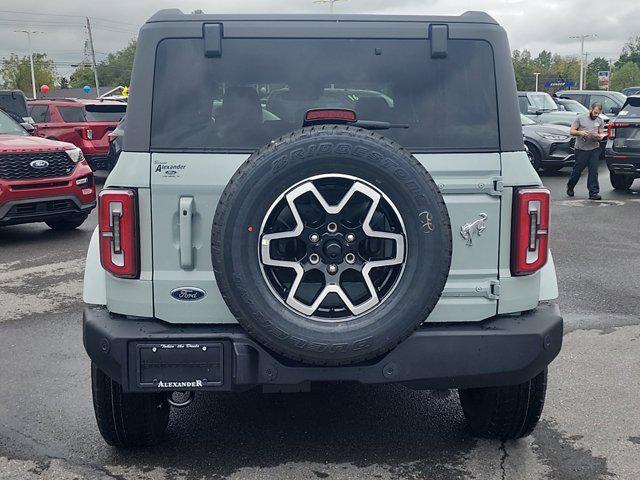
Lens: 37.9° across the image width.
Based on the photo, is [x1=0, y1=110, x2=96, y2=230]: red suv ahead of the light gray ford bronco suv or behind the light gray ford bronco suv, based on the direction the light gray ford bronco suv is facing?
ahead

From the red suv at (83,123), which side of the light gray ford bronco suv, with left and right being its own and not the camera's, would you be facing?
front

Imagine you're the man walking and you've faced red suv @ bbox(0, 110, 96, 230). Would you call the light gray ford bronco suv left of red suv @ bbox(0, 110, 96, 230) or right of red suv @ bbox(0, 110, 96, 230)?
left

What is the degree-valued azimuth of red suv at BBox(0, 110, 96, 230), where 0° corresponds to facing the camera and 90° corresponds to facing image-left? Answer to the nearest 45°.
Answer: approximately 315°

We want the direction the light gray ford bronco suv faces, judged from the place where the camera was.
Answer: facing away from the viewer

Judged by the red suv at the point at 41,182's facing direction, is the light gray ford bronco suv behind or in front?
in front

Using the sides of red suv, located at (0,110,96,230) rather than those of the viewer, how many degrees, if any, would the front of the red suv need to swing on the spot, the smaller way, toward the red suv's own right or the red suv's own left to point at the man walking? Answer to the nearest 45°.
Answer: approximately 45° to the red suv's own left

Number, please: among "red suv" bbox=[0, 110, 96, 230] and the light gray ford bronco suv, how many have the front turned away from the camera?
1

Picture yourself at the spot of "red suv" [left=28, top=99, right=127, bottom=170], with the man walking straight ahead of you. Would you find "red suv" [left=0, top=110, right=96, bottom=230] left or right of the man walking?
right

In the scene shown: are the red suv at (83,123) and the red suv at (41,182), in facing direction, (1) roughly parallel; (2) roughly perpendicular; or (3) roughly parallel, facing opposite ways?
roughly parallel, facing opposite ways

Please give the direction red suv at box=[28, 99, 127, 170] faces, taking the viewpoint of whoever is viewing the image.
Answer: facing away from the viewer and to the left of the viewer

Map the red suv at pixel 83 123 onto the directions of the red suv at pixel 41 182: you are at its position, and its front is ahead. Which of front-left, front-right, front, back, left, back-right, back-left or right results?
back-left

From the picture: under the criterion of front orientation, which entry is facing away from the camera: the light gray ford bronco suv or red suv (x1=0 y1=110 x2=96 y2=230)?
the light gray ford bronco suv
